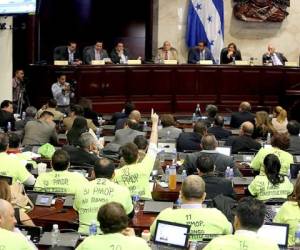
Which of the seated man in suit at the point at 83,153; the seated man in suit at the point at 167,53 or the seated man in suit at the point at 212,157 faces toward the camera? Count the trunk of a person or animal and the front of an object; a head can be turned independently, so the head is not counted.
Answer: the seated man in suit at the point at 167,53

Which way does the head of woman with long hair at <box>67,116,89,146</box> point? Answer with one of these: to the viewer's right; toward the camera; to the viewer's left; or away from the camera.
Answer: away from the camera

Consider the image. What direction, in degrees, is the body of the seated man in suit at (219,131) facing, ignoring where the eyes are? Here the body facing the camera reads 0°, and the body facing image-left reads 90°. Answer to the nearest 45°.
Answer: approximately 180°

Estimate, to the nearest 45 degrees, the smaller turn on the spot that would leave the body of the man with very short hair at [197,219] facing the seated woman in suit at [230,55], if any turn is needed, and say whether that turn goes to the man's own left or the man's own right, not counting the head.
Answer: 0° — they already face them

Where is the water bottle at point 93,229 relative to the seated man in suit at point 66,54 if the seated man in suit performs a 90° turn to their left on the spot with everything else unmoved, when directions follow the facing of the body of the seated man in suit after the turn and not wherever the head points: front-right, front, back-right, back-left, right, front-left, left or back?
back-right

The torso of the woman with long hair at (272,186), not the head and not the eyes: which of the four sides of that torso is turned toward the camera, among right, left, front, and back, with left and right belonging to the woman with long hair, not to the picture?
back

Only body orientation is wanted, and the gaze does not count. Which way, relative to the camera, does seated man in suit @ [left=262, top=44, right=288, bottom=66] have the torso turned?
toward the camera

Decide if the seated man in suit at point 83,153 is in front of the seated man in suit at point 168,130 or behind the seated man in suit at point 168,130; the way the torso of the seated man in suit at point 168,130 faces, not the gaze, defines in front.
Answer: behind

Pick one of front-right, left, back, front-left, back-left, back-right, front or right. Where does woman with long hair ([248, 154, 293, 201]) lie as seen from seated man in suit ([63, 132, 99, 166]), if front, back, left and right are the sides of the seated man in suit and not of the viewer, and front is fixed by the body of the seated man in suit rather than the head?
right

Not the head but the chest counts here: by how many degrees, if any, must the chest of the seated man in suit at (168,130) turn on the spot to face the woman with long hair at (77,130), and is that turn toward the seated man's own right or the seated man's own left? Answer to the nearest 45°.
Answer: approximately 135° to the seated man's own left

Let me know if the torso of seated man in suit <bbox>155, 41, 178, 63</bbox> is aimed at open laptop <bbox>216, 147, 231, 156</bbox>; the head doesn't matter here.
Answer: yes

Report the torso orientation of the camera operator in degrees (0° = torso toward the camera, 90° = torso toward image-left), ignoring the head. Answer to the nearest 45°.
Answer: approximately 315°

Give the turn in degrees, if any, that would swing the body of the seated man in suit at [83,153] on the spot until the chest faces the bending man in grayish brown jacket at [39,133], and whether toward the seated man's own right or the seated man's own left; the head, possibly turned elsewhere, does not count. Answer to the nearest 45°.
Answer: approximately 45° to the seated man's own left

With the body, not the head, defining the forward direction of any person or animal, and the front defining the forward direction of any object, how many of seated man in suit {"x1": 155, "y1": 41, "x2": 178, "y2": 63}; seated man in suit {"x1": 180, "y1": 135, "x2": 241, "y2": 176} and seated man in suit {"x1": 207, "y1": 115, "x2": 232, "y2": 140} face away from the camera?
2

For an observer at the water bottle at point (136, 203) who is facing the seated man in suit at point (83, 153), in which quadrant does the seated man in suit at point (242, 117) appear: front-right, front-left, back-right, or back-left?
front-right

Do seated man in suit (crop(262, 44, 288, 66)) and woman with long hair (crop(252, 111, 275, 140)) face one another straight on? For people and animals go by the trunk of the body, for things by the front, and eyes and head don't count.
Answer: yes

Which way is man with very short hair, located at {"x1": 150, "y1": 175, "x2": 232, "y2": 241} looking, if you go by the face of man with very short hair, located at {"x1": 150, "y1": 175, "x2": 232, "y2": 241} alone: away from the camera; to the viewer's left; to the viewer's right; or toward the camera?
away from the camera

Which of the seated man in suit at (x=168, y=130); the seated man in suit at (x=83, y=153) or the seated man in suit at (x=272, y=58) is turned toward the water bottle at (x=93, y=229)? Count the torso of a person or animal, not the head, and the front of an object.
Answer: the seated man in suit at (x=272, y=58)

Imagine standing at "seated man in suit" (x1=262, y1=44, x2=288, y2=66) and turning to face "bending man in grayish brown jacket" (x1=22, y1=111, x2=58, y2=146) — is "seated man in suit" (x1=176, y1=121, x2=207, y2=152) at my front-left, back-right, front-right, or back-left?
front-left

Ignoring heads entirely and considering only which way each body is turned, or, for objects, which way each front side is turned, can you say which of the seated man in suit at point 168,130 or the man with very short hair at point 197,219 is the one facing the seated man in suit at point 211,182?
the man with very short hair

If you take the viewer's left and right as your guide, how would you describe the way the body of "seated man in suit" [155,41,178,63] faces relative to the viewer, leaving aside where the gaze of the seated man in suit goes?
facing the viewer

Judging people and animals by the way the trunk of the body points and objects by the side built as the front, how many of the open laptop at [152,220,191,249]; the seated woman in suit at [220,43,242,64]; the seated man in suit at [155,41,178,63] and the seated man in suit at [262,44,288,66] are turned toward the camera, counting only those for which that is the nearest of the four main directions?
4
